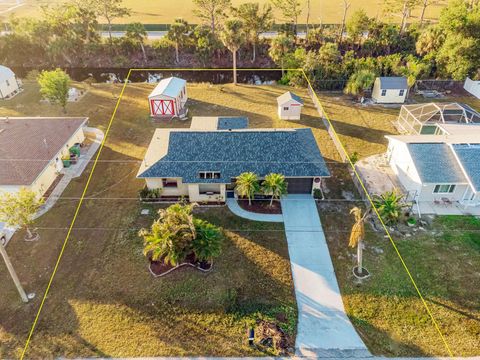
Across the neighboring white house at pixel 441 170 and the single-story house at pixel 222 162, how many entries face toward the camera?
2

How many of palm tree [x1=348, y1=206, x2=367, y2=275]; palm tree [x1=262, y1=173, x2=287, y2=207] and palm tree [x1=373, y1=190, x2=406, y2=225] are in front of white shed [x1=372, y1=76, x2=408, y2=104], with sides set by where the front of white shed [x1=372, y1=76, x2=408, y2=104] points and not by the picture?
3

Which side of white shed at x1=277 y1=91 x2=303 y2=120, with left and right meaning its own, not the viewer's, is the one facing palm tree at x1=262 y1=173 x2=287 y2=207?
front

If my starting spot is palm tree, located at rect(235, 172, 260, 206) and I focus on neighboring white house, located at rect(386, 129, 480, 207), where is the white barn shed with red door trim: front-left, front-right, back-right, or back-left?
back-left

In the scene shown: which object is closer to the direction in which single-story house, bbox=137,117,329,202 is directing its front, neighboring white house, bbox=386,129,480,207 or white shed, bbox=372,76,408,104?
the neighboring white house

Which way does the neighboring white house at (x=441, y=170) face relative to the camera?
toward the camera

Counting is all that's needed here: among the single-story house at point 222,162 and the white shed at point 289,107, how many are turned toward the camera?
2

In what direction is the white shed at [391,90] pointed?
toward the camera

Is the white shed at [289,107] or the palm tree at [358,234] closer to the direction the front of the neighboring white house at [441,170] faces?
the palm tree

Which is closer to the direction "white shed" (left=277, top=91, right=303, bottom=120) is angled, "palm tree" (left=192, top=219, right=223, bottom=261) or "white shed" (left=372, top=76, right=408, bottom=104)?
the palm tree

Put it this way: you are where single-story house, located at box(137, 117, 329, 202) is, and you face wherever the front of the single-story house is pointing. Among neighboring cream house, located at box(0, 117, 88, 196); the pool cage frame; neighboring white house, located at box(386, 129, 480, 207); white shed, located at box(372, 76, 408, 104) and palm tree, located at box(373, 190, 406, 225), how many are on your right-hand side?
1

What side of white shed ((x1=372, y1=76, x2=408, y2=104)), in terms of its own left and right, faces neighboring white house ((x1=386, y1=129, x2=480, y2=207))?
front

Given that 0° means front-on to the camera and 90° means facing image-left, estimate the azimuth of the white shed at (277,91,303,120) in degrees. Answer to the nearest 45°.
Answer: approximately 0°

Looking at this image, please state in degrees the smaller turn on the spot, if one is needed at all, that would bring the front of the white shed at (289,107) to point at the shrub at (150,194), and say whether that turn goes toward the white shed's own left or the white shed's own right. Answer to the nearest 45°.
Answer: approximately 45° to the white shed's own right

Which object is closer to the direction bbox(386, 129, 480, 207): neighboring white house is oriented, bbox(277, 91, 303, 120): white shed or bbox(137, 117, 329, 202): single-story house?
the single-story house
